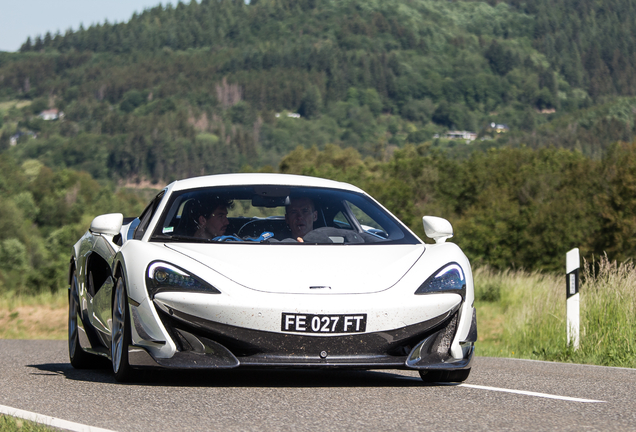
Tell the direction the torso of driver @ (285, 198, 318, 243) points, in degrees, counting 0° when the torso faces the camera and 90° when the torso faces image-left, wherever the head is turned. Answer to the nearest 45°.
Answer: approximately 0°

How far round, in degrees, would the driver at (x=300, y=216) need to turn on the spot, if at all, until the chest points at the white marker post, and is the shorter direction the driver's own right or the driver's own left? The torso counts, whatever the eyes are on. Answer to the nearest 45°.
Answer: approximately 135° to the driver's own left

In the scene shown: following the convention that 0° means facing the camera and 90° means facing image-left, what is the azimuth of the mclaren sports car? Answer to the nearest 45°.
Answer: approximately 0°

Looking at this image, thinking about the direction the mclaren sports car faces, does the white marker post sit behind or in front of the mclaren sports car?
behind
